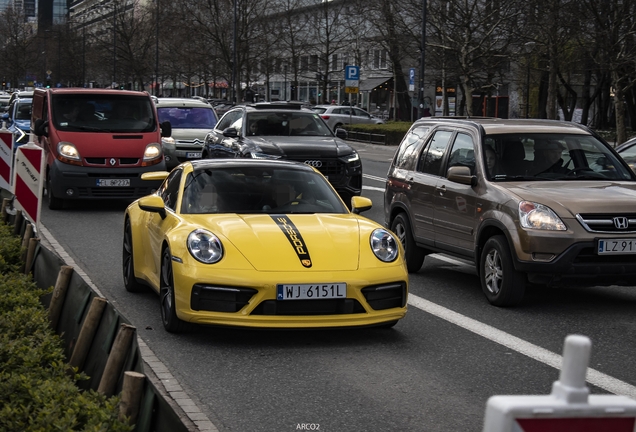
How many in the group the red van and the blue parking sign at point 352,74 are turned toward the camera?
2

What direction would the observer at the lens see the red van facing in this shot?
facing the viewer

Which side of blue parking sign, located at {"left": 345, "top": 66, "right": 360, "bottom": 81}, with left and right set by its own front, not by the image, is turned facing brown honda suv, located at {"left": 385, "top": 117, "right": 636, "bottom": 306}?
front

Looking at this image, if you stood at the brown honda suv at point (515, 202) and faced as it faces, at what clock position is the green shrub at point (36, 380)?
The green shrub is roughly at 2 o'clock from the brown honda suv.

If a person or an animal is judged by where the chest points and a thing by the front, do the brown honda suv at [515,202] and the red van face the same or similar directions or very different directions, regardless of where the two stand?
same or similar directions

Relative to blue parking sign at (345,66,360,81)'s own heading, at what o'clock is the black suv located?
The black suv is roughly at 12 o'clock from the blue parking sign.

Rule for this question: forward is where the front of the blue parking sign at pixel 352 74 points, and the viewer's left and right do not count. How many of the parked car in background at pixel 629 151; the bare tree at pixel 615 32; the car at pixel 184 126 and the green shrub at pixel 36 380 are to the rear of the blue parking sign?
0

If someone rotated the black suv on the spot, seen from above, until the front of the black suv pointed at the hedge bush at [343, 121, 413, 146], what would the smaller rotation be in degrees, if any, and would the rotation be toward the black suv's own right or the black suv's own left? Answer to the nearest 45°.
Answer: approximately 135° to the black suv's own left

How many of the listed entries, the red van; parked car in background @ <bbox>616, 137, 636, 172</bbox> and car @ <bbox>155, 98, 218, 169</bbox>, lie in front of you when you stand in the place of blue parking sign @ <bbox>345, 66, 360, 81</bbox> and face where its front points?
3

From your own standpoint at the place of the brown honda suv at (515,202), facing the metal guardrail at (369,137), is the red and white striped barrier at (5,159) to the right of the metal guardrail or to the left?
left

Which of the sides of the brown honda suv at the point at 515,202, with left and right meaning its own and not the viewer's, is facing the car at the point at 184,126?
back

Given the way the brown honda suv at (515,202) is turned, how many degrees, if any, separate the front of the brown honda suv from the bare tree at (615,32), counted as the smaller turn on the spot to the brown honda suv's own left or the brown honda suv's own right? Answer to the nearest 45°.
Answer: approximately 135° to the brown honda suv's own left

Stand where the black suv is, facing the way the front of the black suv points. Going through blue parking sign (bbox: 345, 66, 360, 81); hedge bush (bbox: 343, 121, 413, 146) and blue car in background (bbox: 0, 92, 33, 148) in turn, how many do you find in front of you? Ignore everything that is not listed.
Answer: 0

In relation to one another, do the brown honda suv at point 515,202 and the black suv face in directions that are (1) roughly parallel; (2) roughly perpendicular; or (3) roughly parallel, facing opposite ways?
roughly parallel

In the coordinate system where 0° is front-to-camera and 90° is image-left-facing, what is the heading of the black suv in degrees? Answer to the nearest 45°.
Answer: approximately 315°

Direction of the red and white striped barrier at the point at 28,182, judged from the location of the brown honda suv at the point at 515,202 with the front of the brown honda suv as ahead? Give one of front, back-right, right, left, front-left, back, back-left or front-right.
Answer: back-right

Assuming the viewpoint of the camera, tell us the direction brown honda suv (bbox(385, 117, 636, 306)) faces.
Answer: facing the viewer and to the right of the viewer
